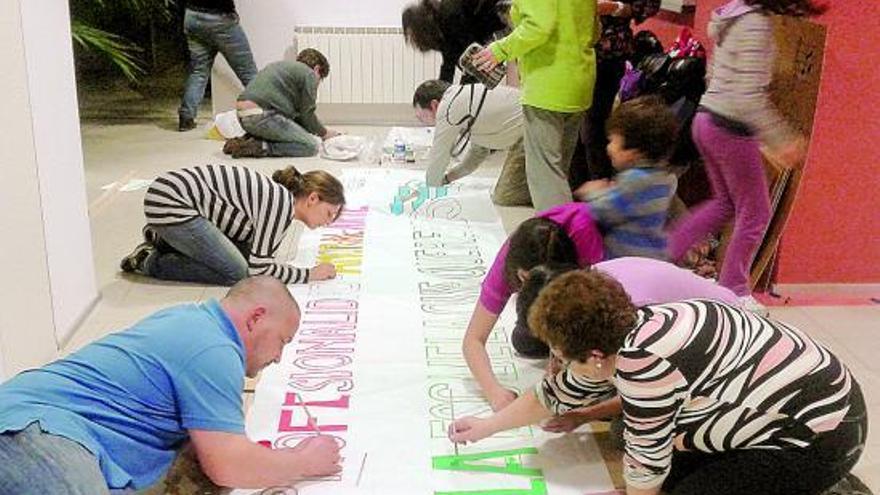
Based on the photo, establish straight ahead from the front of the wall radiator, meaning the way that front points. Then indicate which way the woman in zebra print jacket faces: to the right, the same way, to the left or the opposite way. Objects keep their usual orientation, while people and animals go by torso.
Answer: to the right

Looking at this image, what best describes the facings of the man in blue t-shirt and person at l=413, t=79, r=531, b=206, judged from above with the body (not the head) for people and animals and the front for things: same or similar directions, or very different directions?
very different directions

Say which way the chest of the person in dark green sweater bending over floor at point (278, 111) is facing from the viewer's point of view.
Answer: to the viewer's right

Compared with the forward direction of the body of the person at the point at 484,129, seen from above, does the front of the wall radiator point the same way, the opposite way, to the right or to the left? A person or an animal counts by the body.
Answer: to the left

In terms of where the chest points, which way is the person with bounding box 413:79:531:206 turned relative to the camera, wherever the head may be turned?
to the viewer's left

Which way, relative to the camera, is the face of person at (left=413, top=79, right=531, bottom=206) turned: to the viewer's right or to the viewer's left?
to the viewer's left

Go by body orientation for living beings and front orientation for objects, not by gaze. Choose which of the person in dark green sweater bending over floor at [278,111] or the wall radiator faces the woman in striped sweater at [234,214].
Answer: the wall radiator

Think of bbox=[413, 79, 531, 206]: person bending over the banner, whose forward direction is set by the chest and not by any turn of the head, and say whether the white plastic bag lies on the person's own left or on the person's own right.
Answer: on the person's own right

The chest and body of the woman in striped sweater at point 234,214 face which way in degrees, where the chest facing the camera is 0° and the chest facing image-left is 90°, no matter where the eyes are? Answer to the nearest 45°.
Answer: approximately 270°

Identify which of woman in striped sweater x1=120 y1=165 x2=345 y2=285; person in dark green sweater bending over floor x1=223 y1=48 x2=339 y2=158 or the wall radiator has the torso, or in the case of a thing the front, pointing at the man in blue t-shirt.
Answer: the wall radiator

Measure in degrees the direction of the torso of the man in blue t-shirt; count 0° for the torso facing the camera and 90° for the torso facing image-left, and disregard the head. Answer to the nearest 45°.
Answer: approximately 270°

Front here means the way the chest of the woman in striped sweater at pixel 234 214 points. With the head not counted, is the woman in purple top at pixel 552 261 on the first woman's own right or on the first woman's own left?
on the first woman's own right

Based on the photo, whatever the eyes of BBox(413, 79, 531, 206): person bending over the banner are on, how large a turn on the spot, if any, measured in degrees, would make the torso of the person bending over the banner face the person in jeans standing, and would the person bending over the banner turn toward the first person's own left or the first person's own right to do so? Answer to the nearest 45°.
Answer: approximately 45° to the first person's own right

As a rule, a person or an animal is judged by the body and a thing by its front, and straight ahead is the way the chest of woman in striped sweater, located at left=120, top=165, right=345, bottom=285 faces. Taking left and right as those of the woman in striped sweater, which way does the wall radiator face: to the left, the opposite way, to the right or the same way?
to the right

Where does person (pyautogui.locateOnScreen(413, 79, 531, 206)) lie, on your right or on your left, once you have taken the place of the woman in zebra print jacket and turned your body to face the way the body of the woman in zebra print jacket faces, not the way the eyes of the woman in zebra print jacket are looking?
on your right

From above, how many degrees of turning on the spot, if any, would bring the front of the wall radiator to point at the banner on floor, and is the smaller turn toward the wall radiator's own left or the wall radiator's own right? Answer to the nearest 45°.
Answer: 0° — it already faces it
